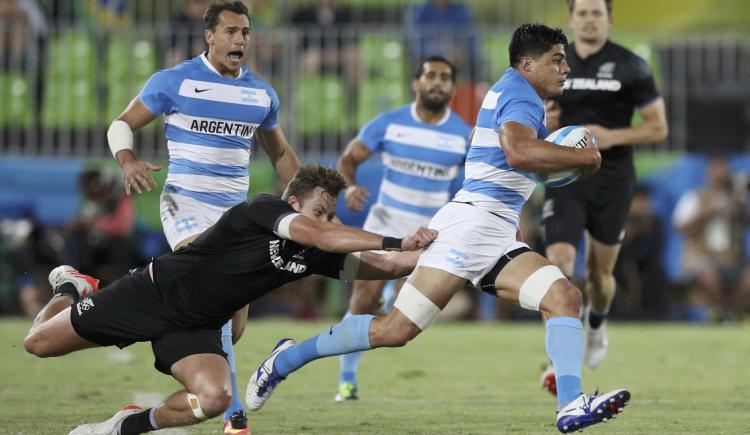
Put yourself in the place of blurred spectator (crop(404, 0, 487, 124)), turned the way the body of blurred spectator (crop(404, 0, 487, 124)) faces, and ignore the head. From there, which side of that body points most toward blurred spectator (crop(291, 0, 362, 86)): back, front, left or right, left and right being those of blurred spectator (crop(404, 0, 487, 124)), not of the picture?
right

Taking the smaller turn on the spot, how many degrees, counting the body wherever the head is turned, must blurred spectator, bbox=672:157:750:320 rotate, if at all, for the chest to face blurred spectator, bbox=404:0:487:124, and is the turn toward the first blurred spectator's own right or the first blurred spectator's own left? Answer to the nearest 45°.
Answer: approximately 90° to the first blurred spectator's own right

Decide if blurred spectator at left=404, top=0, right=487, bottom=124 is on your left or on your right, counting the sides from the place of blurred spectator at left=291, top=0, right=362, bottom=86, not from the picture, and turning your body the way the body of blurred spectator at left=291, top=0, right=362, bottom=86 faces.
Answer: on your left

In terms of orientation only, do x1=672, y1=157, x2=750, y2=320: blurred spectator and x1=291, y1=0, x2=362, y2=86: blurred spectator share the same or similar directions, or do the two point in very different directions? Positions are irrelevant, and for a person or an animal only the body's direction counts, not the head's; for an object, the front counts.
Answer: same or similar directions

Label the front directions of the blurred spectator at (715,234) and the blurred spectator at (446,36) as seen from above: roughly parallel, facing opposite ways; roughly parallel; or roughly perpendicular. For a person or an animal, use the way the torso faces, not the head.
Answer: roughly parallel

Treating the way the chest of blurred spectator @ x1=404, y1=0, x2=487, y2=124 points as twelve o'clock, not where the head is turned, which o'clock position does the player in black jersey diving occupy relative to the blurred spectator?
The player in black jersey diving is roughly at 12 o'clock from the blurred spectator.

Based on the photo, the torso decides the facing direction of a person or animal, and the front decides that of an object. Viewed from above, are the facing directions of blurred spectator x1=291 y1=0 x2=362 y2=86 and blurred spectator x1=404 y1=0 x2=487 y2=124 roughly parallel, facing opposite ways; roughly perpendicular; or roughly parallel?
roughly parallel

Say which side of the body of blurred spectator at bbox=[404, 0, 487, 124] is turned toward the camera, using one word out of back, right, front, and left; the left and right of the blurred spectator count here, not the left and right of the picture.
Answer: front

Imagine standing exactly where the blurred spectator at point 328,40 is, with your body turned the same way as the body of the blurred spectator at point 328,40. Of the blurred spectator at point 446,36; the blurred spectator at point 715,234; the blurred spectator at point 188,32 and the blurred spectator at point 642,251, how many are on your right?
1

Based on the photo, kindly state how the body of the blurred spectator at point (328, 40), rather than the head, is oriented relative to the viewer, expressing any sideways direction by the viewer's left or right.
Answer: facing the viewer

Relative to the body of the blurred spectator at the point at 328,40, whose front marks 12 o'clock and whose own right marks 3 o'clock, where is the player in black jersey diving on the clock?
The player in black jersey diving is roughly at 12 o'clock from the blurred spectator.

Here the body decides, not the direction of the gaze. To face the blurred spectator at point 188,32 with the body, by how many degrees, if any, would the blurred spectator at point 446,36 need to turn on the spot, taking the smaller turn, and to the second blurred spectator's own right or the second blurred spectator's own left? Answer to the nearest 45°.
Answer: approximately 90° to the second blurred spectator's own right
